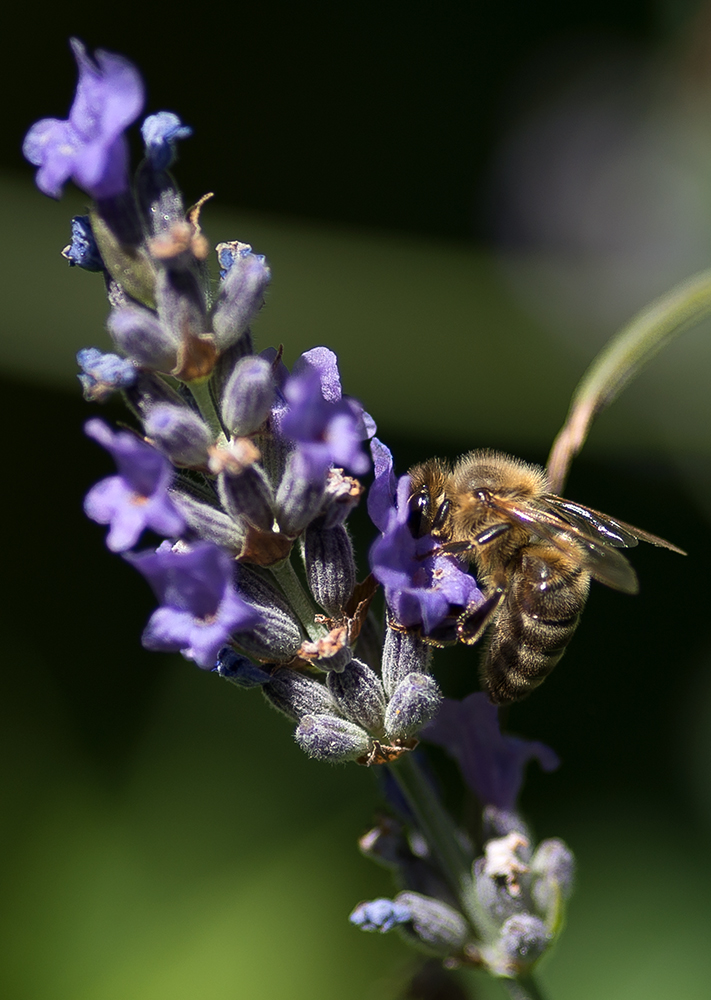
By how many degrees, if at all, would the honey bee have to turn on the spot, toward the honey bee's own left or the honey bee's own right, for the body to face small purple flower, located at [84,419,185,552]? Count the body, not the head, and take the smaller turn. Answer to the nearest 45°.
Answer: approximately 45° to the honey bee's own left

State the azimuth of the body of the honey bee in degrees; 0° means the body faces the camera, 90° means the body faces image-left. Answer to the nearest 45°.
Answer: approximately 90°
